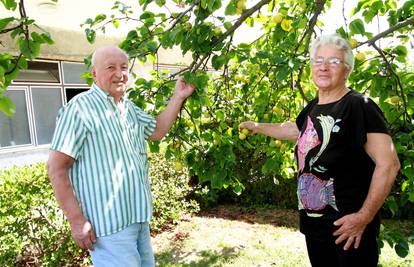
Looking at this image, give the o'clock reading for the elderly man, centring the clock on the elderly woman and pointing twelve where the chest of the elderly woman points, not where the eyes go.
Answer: The elderly man is roughly at 1 o'clock from the elderly woman.

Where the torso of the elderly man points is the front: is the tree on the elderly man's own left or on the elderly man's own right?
on the elderly man's own left

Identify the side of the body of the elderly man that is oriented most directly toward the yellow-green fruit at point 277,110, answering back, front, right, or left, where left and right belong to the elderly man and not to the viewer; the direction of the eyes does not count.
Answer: left

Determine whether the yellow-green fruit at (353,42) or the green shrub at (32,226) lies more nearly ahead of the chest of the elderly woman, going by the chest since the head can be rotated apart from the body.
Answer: the green shrub

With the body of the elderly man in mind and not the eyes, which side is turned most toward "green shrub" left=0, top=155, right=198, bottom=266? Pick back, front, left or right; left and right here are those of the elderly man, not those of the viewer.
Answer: back

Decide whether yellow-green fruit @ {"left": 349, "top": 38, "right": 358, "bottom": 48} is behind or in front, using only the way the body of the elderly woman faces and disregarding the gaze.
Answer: behind

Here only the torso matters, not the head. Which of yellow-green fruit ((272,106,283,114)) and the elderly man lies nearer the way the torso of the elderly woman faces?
the elderly man

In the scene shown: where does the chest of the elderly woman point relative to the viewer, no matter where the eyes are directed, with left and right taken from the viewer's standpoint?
facing the viewer and to the left of the viewer

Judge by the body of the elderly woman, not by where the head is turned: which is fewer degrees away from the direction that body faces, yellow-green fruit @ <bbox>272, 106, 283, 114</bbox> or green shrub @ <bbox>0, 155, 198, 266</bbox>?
the green shrub

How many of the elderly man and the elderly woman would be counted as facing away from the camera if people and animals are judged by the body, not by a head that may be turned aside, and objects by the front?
0

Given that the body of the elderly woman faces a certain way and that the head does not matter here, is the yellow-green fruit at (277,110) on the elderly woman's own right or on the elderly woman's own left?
on the elderly woman's own right

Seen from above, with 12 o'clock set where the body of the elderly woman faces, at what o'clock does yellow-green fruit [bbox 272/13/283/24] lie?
The yellow-green fruit is roughly at 4 o'clock from the elderly woman.
